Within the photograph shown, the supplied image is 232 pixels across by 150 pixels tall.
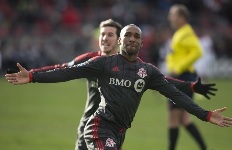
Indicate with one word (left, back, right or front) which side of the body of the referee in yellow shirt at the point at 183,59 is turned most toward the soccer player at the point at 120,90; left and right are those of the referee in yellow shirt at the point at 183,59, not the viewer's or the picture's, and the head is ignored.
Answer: left

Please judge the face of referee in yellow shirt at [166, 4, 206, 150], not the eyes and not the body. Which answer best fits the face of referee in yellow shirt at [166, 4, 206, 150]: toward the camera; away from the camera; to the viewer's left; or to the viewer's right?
to the viewer's left

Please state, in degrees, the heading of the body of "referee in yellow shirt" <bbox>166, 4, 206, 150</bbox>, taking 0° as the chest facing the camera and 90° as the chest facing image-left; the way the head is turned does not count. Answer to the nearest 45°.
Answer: approximately 90°

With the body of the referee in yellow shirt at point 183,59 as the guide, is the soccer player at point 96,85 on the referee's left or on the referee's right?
on the referee's left

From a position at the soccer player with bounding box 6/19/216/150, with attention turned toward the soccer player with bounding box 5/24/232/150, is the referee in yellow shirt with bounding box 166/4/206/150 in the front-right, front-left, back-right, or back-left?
back-left
